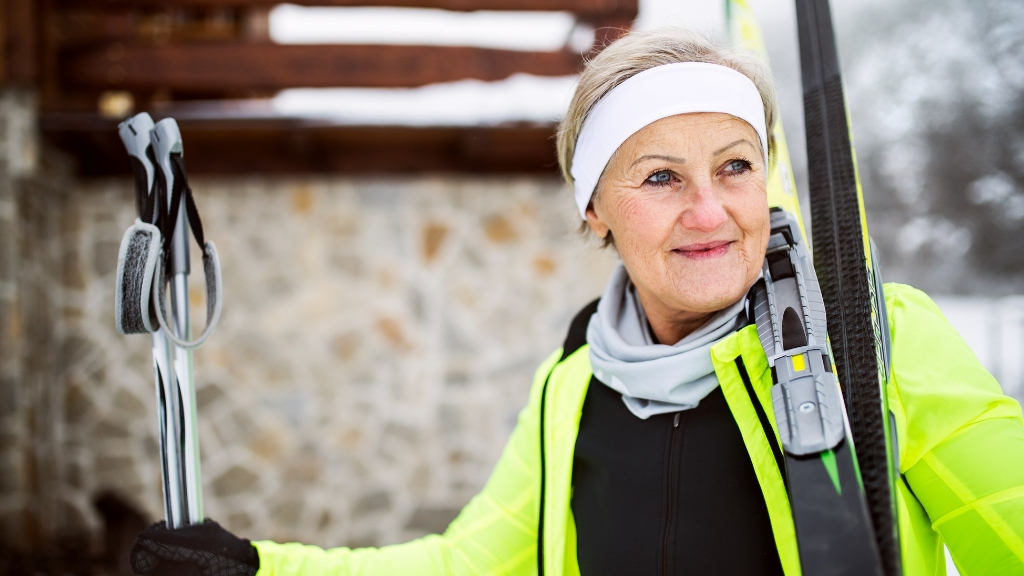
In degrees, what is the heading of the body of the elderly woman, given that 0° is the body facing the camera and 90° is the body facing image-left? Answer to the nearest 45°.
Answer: approximately 0°
